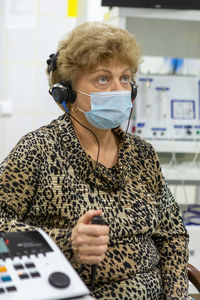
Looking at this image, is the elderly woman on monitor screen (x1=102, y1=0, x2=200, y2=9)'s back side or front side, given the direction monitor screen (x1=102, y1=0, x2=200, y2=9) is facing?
on the front side

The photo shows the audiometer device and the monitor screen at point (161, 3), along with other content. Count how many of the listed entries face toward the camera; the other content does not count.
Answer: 2

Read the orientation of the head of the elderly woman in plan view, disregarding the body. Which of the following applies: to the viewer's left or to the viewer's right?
to the viewer's right

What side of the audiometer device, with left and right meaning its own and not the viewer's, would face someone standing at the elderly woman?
back

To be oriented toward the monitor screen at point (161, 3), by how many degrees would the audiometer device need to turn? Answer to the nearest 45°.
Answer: approximately 180°

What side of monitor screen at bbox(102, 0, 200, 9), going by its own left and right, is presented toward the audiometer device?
front

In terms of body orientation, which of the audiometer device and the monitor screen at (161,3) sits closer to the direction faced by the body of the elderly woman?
the audiometer device

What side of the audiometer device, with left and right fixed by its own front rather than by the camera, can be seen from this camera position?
front

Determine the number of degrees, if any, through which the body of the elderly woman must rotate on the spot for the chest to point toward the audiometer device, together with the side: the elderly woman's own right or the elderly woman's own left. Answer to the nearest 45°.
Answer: approximately 45° to the elderly woman's own right

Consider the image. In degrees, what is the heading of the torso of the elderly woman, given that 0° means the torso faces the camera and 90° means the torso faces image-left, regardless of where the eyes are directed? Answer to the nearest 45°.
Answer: approximately 315°

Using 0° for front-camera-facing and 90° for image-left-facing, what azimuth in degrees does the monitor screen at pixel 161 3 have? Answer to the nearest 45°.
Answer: approximately 0°

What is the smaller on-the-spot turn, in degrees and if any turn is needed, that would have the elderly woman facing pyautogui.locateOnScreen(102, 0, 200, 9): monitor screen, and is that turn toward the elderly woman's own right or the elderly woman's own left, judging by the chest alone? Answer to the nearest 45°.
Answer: approximately 135° to the elderly woman's own left
